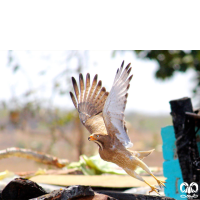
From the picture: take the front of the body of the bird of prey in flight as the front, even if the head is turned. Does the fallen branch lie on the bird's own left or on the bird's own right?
on the bird's own right

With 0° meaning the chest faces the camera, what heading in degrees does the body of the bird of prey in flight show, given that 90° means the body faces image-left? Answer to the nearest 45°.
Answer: approximately 90°
